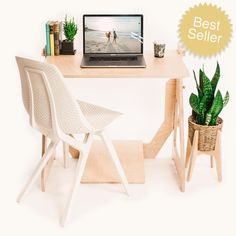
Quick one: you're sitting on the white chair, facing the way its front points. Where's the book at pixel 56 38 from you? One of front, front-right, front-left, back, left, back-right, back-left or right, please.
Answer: front-left

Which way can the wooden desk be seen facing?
toward the camera

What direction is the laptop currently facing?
toward the camera

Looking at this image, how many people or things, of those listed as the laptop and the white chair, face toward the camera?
1

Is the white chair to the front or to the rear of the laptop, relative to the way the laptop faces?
to the front

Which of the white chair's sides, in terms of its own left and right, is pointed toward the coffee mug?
front

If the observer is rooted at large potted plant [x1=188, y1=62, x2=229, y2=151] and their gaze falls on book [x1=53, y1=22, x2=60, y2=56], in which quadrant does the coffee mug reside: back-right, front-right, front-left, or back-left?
front-right

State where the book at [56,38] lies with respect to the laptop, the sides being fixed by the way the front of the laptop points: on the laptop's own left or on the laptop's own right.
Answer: on the laptop's own right

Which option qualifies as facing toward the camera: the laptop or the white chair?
the laptop

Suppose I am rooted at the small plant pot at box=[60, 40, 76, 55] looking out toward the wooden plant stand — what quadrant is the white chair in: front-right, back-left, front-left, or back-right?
front-right

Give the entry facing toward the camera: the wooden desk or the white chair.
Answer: the wooden desk

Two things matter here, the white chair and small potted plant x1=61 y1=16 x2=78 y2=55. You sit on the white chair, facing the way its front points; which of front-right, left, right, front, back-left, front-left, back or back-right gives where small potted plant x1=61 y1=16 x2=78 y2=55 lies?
front-left

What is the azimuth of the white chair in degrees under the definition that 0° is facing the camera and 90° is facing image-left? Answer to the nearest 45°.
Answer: approximately 225°
